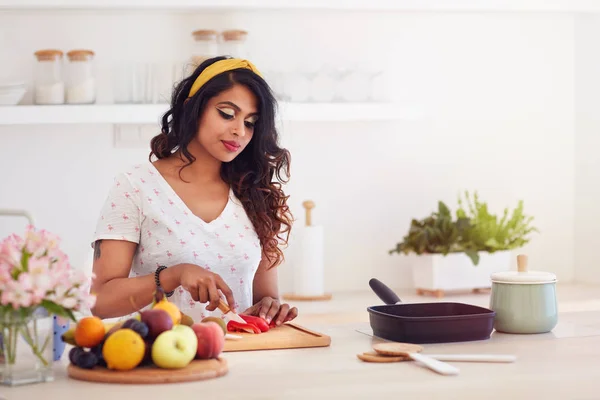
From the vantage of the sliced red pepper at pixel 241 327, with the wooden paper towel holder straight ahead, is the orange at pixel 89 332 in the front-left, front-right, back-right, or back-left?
back-left

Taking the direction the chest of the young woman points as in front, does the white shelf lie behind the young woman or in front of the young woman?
behind

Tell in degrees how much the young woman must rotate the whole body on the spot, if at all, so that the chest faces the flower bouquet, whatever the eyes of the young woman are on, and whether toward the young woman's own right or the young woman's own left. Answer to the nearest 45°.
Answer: approximately 45° to the young woman's own right

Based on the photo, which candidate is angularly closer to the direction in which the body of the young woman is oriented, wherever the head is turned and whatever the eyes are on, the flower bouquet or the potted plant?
the flower bouquet

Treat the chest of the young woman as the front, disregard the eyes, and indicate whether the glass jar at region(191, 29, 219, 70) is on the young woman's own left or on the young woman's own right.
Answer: on the young woman's own left

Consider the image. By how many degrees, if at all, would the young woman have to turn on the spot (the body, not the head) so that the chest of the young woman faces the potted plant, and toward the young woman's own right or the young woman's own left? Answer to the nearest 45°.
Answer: approximately 90° to the young woman's own left

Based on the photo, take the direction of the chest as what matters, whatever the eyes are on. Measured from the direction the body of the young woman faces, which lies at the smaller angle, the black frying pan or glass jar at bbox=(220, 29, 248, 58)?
the black frying pan

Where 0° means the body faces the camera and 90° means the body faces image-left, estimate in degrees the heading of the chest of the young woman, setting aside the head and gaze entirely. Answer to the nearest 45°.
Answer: approximately 315°

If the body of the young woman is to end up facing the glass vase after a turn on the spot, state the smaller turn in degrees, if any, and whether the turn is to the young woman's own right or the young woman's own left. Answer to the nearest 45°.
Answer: approximately 45° to the young woman's own right
